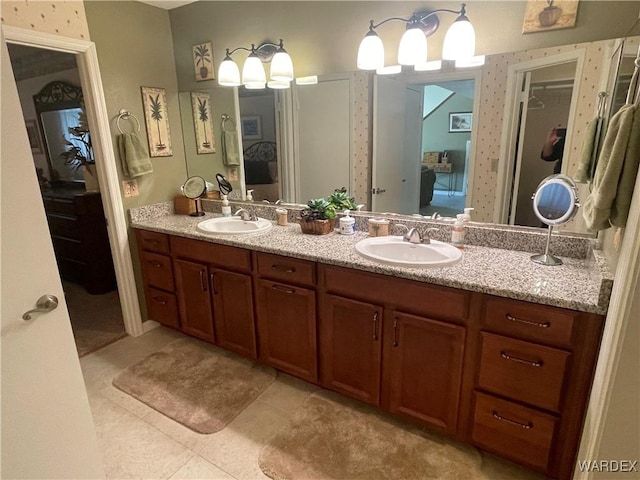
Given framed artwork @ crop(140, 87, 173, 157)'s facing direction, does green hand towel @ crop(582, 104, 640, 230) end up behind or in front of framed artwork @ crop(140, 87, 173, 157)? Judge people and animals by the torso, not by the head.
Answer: in front

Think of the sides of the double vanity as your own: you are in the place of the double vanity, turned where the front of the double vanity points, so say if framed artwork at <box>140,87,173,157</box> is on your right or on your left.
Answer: on your right

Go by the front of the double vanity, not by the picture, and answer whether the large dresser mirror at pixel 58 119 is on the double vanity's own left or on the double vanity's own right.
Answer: on the double vanity's own right

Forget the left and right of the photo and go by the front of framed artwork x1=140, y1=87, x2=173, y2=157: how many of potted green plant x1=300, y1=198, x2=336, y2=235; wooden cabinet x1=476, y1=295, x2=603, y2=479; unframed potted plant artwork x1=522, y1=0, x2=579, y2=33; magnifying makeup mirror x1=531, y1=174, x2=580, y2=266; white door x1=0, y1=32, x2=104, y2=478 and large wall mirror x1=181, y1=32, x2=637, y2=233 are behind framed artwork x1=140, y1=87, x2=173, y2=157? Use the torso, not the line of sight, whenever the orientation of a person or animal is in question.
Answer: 0

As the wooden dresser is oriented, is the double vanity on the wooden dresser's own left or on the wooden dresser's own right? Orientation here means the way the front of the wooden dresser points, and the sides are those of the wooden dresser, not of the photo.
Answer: on the wooden dresser's own left

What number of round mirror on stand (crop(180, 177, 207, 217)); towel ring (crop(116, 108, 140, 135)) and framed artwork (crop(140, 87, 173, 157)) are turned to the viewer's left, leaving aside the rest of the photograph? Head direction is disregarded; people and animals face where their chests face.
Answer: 0

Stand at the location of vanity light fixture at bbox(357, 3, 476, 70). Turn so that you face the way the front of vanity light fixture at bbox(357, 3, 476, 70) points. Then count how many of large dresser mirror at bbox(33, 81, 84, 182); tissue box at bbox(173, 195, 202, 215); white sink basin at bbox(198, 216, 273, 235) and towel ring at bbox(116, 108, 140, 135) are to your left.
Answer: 0

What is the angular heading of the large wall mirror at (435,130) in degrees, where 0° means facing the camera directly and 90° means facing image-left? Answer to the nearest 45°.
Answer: approximately 45°

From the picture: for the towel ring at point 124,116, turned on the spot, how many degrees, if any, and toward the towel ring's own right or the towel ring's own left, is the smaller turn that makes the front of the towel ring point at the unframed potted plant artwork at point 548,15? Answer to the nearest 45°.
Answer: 0° — it already faces it

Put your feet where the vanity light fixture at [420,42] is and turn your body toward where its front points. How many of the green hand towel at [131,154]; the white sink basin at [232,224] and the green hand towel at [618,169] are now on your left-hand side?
1

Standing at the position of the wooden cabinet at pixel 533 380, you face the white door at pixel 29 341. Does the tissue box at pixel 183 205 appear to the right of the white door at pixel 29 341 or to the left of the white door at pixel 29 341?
right

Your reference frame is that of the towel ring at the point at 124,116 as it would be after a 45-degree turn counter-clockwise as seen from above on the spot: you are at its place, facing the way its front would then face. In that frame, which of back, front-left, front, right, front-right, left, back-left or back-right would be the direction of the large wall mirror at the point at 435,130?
front-right

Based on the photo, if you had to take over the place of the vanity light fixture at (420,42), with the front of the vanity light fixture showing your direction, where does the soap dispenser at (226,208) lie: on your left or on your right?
on your right

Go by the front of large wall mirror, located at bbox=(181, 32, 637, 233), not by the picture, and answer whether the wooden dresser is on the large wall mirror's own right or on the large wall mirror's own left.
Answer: on the large wall mirror's own right

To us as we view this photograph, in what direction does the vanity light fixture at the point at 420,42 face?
facing the viewer and to the left of the viewer

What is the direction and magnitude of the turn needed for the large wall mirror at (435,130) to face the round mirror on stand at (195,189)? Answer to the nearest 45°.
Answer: approximately 45° to its right

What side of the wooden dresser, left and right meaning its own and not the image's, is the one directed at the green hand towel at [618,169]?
left

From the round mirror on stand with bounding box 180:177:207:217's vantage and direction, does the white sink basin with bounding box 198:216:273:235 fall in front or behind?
in front

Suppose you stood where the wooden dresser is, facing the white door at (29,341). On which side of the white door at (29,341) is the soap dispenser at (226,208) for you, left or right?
left

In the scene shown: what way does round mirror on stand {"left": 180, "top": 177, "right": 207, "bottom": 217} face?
toward the camera
